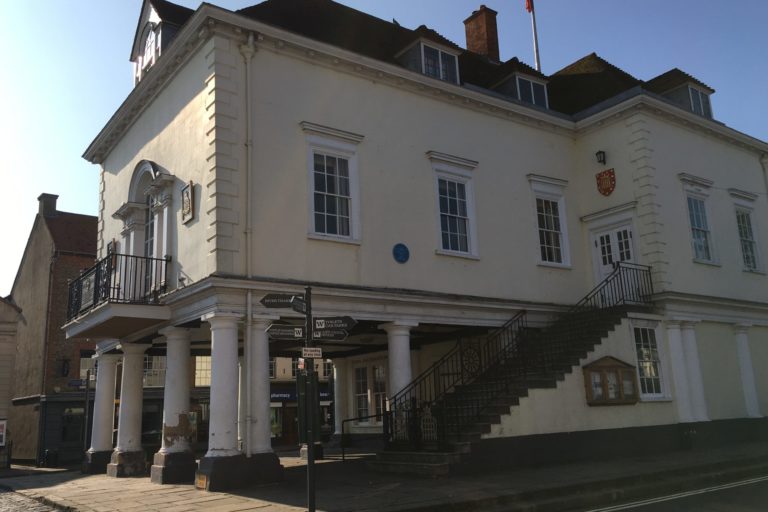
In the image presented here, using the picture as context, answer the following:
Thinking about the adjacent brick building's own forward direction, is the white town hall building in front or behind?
in front

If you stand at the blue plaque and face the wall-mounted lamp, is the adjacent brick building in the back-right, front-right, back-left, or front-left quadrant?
back-left

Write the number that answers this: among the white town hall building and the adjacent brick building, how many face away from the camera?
0

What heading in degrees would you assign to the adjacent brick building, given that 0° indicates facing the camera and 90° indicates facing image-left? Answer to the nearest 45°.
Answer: approximately 315°

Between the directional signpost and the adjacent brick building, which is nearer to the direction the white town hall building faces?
the directional signpost

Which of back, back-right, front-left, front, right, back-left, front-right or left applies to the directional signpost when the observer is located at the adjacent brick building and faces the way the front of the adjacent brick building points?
front-right

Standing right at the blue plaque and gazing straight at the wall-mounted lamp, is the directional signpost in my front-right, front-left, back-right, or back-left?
back-right
